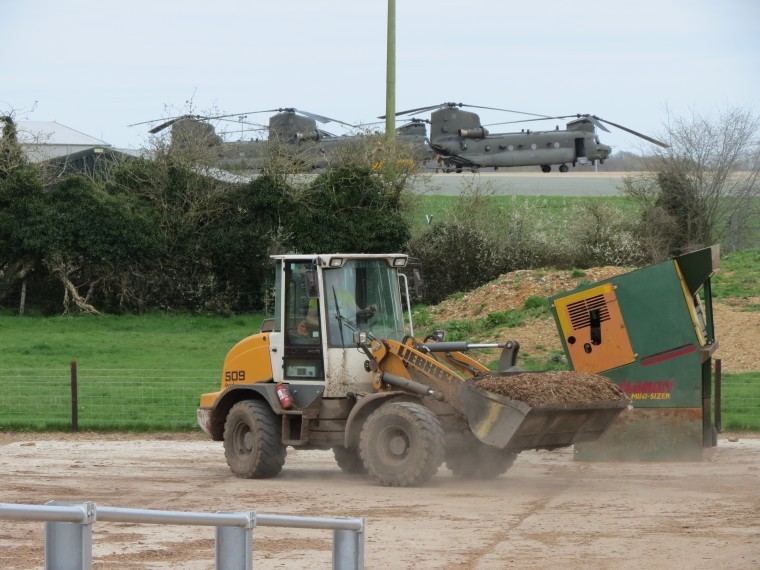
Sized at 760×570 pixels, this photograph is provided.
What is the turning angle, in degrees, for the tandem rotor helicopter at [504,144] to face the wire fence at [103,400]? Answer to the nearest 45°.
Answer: approximately 90° to its right

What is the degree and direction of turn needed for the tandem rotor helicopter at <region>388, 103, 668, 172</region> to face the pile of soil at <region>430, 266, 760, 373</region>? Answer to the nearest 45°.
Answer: approximately 90° to its right

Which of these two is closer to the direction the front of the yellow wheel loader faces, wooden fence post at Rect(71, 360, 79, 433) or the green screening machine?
the green screening machine

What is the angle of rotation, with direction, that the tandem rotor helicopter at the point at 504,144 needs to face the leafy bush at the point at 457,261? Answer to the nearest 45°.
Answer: approximately 90° to its right

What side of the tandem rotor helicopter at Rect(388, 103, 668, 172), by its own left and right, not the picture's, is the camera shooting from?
right

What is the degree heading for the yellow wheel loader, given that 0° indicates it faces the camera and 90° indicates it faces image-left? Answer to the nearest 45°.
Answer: approximately 315°

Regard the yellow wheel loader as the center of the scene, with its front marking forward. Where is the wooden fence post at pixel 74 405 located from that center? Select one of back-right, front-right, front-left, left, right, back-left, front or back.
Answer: back

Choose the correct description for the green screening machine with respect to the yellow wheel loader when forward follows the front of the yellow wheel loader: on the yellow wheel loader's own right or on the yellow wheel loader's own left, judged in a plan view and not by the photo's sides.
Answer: on the yellow wheel loader's own left

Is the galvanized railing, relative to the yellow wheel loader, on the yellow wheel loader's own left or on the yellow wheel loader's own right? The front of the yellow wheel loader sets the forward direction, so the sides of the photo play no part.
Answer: on the yellow wheel loader's own right

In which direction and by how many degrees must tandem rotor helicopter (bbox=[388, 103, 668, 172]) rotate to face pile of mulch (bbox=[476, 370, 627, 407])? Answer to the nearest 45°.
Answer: approximately 90° to its right

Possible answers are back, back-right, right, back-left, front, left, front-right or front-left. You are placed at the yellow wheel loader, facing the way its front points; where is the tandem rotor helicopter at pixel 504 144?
back-left

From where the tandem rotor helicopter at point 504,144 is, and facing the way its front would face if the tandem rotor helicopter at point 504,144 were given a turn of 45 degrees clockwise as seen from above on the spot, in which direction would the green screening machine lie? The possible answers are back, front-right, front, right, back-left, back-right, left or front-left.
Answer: front-right
